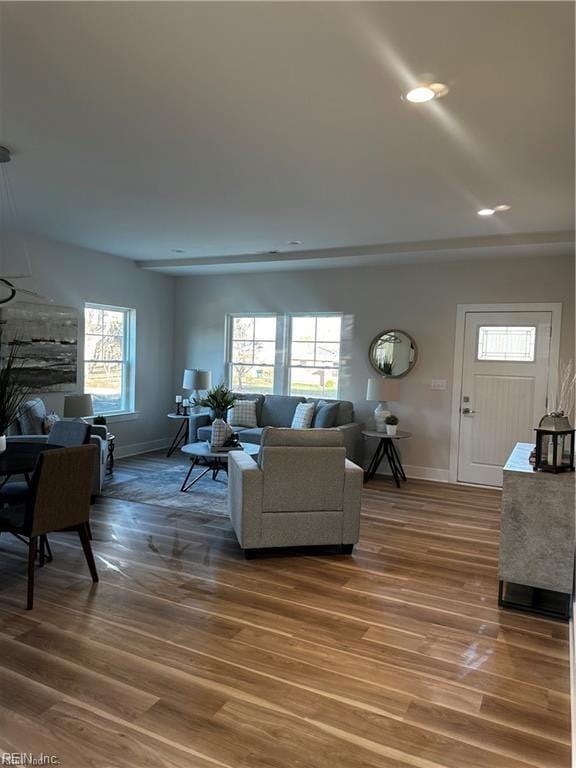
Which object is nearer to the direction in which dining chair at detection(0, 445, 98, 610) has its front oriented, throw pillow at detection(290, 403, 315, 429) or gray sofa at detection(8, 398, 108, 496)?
the gray sofa

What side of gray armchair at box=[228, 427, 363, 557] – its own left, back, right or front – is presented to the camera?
back

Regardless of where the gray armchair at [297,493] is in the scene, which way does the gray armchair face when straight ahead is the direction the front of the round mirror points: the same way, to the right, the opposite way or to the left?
the opposite way

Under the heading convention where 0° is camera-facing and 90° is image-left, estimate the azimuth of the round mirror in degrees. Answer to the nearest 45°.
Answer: approximately 0°

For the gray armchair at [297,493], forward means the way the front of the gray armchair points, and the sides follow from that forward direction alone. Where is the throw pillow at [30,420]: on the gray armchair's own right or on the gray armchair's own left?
on the gray armchair's own left

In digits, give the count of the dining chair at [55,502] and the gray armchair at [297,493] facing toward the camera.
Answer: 0

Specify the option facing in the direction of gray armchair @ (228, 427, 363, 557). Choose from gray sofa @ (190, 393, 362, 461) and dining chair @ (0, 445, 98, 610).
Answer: the gray sofa

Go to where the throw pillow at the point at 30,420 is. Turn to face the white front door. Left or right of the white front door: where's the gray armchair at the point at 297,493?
right

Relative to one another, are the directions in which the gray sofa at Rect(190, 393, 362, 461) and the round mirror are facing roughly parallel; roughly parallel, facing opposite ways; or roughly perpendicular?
roughly parallel

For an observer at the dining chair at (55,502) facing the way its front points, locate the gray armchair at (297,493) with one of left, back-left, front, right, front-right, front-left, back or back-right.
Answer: back-right

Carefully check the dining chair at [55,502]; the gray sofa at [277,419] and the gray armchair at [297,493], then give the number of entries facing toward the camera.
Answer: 1

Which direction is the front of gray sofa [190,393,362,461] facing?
toward the camera

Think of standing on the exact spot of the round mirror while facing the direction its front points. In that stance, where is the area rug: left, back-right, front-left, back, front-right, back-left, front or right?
front-right

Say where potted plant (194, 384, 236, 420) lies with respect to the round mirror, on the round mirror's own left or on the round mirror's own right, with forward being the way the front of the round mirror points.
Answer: on the round mirror's own right

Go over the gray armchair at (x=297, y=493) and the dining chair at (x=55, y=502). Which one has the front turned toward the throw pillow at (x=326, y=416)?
the gray armchair

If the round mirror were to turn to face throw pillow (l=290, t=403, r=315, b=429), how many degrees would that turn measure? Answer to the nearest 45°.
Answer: approximately 90° to its right

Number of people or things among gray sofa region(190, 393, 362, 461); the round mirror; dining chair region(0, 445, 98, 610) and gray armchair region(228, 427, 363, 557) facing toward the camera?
2
